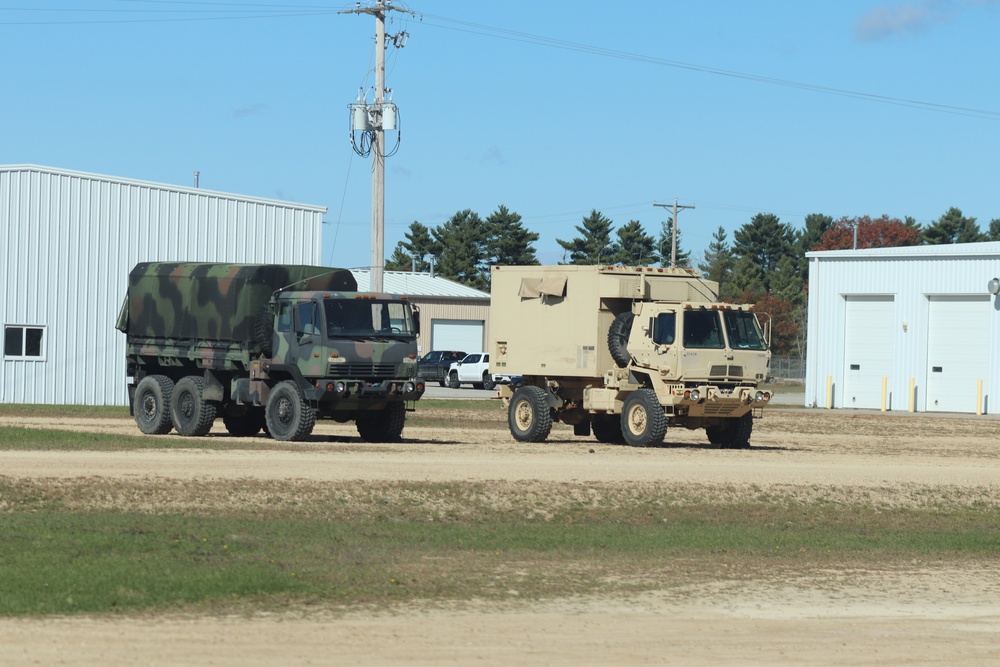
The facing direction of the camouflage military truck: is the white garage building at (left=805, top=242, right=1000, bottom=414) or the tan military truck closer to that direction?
the tan military truck

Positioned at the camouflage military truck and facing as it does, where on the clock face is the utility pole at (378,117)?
The utility pole is roughly at 8 o'clock from the camouflage military truck.

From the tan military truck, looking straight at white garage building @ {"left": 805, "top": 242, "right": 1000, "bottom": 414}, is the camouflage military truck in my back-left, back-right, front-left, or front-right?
back-left

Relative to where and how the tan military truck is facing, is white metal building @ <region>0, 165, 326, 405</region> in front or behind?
behind

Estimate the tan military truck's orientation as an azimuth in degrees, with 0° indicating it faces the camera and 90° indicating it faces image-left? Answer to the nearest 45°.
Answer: approximately 315°

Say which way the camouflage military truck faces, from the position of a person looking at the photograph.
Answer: facing the viewer and to the right of the viewer

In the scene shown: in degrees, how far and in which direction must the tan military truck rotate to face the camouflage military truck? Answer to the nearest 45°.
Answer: approximately 135° to its right

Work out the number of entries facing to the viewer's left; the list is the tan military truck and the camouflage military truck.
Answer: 0

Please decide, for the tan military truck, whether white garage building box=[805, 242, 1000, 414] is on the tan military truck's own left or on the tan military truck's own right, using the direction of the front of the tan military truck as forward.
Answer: on the tan military truck's own left

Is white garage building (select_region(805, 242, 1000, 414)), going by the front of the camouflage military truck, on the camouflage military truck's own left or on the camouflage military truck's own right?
on the camouflage military truck's own left
